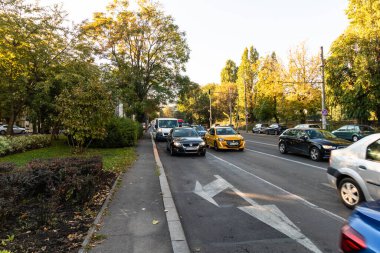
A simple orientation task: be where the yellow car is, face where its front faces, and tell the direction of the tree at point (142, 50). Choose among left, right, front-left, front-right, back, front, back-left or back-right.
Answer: back

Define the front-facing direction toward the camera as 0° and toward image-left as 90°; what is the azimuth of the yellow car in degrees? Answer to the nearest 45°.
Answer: approximately 315°

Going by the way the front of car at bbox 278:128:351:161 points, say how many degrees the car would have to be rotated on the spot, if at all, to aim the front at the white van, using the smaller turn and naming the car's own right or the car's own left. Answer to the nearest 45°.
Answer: approximately 180°

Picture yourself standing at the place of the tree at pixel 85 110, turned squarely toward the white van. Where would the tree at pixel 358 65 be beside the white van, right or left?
right

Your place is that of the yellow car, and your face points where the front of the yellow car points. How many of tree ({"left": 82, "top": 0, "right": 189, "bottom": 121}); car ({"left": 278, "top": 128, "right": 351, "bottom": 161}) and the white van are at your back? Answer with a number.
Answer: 2

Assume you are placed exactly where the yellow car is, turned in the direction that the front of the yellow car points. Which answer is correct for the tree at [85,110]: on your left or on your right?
on your right

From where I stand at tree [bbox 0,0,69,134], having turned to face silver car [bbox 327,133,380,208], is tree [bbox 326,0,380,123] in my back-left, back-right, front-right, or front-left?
front-left

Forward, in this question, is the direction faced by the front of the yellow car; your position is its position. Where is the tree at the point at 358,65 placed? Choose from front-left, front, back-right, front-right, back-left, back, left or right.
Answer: left

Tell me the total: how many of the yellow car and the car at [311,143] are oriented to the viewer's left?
0

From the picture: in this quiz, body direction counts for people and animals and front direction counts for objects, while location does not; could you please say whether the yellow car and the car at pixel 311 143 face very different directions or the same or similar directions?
same or similar directions

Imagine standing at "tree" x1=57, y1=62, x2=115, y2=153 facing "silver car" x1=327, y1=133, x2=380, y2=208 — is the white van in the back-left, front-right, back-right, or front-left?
back-left
